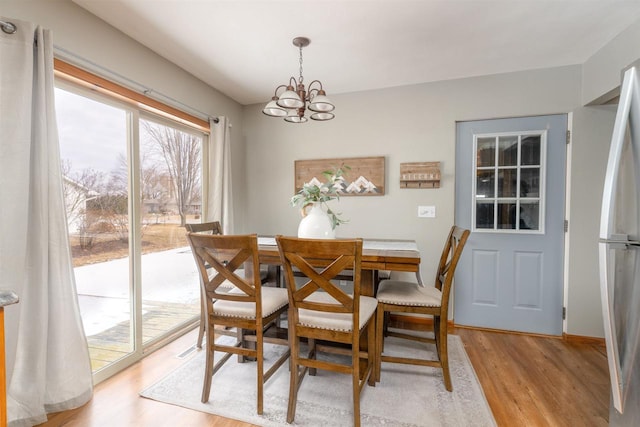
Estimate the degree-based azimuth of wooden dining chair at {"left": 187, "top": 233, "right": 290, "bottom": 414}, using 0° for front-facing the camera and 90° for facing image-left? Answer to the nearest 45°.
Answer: approximately 225°

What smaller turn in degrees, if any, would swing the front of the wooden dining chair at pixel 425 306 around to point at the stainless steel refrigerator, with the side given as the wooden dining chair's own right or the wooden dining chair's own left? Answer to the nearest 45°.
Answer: approximately 135° to the wooden dining chair's own left

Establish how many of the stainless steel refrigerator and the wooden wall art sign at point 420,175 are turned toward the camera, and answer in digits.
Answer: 1

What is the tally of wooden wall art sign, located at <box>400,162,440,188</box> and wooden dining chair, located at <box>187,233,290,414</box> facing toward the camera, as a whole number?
1

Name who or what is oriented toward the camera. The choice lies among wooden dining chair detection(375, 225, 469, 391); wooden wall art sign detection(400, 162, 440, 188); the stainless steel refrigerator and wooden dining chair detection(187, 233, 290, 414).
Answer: the wooden wall art sign

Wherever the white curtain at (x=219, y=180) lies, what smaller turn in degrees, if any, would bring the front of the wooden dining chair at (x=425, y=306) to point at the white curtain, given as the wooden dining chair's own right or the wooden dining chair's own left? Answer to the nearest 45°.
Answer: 0° — it already faces it

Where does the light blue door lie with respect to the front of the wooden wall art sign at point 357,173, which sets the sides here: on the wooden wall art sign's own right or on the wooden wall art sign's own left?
on the wooden wall art sign's own left

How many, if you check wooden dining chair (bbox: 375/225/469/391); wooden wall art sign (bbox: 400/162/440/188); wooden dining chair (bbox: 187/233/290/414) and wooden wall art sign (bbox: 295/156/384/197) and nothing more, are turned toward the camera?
2

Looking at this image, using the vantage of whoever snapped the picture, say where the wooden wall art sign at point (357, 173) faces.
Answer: facing the viewer

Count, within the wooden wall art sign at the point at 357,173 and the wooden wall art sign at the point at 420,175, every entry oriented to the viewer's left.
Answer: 0

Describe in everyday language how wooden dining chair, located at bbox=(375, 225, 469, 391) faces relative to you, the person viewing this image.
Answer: facing to the left of the viewer

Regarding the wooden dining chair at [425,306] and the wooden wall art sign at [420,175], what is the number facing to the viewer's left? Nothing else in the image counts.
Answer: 1

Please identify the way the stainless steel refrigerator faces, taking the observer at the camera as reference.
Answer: facing to the left of the viewer

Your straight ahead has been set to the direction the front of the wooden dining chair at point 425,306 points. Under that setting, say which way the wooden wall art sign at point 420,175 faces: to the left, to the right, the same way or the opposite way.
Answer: to the left

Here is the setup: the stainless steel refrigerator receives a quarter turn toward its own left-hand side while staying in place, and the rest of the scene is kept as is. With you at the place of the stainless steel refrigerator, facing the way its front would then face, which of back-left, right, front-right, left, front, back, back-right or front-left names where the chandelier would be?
right

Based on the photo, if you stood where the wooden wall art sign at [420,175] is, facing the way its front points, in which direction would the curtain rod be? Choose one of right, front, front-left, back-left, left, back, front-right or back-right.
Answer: front-right

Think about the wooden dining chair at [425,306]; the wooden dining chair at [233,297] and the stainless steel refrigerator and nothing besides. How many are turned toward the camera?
0
